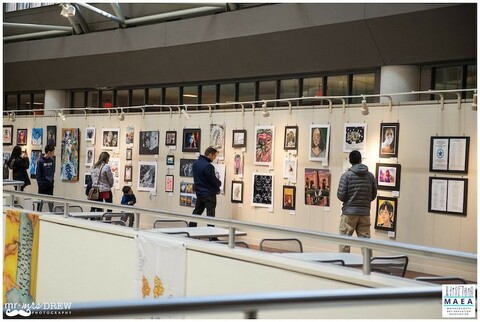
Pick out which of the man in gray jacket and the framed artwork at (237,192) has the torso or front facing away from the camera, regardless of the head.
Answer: the man in gray jacket

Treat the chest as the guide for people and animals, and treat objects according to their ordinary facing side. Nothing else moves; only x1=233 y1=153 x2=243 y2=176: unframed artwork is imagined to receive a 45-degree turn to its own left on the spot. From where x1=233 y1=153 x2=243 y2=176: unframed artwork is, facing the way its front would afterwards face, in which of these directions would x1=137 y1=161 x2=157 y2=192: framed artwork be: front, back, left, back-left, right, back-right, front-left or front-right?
back-right

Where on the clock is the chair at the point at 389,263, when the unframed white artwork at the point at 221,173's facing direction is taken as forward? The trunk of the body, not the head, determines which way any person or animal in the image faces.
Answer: The chair is roughly at 10 o'clock from the unframed white artwork.

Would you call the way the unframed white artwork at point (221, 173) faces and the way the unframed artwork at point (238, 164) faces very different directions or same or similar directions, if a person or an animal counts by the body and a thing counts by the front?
same or similar directions

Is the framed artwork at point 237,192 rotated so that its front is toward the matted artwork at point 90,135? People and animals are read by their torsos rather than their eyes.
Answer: no

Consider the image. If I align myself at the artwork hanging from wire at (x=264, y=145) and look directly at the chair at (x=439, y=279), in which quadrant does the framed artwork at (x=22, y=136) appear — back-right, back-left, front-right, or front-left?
back-right

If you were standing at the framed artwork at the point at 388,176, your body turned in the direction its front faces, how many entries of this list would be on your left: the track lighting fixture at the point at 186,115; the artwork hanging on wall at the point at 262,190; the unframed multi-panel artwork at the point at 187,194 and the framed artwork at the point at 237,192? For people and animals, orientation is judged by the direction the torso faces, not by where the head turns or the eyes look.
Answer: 0

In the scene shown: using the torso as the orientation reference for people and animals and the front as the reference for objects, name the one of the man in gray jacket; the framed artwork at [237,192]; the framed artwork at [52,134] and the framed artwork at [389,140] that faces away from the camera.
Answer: the man in gray jacket

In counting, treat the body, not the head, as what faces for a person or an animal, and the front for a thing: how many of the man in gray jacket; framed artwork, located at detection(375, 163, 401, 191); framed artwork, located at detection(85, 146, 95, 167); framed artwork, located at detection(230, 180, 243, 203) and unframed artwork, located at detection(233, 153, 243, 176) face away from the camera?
1

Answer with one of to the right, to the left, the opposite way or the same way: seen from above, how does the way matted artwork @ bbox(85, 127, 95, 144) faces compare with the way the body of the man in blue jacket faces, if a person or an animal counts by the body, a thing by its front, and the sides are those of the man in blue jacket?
the opposite way

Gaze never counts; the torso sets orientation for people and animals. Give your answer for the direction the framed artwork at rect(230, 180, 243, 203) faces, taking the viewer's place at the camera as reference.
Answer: facing the viewer and to the left of the viewer

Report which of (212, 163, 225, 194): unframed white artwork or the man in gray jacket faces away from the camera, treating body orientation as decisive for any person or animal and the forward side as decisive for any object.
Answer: the man in gray jacket

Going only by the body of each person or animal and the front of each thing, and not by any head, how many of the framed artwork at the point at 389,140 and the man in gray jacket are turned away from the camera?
1

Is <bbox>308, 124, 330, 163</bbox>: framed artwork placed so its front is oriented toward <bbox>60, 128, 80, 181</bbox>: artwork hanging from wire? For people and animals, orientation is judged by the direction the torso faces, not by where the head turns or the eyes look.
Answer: no

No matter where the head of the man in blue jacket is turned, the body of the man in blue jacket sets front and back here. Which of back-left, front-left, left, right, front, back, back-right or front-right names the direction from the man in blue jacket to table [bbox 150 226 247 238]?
back-right

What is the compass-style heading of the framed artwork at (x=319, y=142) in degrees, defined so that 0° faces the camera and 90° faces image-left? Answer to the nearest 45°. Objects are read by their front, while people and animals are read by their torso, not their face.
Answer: approximately 45°

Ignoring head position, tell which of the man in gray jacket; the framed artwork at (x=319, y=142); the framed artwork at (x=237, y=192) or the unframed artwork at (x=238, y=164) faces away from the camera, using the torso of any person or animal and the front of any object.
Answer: the man in gray jacket
